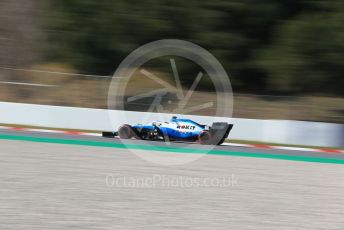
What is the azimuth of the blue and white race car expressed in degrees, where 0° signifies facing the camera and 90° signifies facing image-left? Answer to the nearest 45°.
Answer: approximately 90°

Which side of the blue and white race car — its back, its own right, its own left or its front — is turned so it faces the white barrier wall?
right
